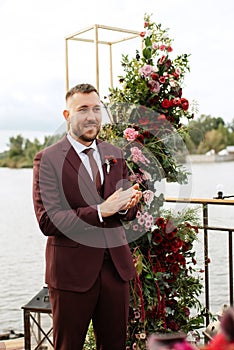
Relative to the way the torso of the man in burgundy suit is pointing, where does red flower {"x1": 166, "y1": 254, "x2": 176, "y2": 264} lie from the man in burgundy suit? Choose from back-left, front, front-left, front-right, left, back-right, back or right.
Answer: left

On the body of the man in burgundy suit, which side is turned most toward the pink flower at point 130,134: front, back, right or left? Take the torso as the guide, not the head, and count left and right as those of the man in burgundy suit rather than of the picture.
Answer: left

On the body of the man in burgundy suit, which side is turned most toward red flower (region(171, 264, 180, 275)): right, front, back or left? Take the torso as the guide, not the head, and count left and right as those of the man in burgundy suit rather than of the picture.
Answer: left

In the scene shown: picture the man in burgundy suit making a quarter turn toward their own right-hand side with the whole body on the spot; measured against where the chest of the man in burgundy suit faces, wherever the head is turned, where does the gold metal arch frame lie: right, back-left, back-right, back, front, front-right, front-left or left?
back-right

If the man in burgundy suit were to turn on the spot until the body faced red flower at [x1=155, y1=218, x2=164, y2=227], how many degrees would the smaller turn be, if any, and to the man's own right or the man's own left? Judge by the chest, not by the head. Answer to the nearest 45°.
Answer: approximately 90° to the man's own left

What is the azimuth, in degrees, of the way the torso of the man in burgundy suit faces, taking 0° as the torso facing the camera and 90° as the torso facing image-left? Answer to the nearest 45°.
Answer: approximately 315°

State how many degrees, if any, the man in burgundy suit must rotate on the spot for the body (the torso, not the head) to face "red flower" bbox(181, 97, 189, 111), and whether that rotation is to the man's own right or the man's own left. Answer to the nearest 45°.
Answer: approximately 90° to the man's own left

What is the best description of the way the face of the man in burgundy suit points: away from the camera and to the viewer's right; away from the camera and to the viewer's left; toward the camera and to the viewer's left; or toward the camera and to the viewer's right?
toward the camera and to the viewer's right
